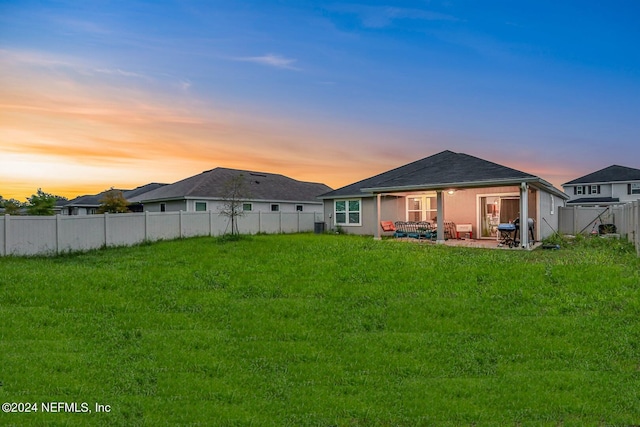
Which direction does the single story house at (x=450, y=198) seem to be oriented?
away from the camera

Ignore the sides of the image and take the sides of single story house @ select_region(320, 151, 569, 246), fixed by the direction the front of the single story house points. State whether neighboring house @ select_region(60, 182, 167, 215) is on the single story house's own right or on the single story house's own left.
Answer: on the single story house's own left
